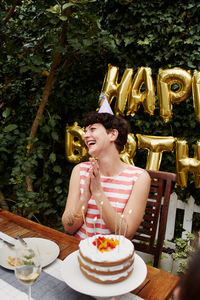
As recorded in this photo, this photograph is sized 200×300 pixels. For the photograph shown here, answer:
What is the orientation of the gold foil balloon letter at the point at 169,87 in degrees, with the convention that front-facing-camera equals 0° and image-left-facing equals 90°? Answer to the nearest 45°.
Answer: approximately 0°

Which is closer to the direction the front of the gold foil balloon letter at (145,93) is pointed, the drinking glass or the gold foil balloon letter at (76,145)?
the drinking glass

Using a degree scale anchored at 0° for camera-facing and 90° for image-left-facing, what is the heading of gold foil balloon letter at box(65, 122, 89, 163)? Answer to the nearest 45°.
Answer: approximately 0°

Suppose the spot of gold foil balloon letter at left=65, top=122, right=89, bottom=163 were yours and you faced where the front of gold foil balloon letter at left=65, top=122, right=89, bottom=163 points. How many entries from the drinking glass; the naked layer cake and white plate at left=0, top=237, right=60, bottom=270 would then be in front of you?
3

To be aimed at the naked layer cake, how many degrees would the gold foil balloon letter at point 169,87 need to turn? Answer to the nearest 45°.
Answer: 0° — it already faces it

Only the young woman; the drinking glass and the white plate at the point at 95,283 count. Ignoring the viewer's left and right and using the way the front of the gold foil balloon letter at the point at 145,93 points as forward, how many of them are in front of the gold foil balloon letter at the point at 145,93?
3
